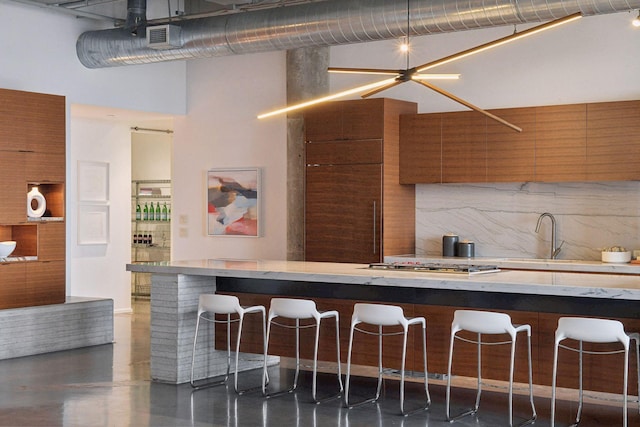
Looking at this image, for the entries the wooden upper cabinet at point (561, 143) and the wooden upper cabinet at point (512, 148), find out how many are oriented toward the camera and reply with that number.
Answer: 2

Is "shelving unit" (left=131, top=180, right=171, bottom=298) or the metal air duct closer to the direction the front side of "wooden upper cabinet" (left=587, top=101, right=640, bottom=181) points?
the metal air duct

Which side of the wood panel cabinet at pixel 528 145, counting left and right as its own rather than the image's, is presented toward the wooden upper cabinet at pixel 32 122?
right

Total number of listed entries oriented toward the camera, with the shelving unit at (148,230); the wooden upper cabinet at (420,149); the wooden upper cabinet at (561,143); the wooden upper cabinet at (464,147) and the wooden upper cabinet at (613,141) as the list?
5

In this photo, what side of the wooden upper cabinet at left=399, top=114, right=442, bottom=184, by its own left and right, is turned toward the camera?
front

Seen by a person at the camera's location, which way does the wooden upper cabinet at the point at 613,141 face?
facing the viewer

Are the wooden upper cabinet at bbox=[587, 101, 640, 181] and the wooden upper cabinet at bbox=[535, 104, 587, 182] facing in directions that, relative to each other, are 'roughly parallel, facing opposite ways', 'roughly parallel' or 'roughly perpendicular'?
roughly parallel

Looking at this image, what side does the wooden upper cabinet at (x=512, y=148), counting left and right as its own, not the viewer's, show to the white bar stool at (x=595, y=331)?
front

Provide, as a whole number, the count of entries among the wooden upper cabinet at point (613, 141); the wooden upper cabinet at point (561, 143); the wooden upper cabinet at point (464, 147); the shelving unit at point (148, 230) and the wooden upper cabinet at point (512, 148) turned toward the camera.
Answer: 5

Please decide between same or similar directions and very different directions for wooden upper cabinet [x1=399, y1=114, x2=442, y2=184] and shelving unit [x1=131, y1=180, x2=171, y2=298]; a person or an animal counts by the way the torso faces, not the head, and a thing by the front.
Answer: same or similar directions

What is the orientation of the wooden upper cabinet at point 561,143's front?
toward the camera

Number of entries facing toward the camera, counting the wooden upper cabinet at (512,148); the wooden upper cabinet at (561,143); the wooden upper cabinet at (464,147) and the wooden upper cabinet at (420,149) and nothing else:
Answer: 4

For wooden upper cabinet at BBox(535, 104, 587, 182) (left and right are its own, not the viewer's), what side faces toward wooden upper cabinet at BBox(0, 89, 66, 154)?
right

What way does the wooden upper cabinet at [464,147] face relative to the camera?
toward the camera

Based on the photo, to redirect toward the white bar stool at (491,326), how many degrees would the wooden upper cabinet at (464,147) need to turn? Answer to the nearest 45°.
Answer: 0° — it already faces it

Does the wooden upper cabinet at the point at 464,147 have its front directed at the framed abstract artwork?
no

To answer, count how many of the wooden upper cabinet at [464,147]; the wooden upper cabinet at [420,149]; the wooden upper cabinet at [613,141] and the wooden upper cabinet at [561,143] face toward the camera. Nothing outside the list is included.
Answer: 4

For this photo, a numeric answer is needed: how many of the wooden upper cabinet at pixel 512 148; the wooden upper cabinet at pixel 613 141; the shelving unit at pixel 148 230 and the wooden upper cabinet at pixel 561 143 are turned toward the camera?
4
